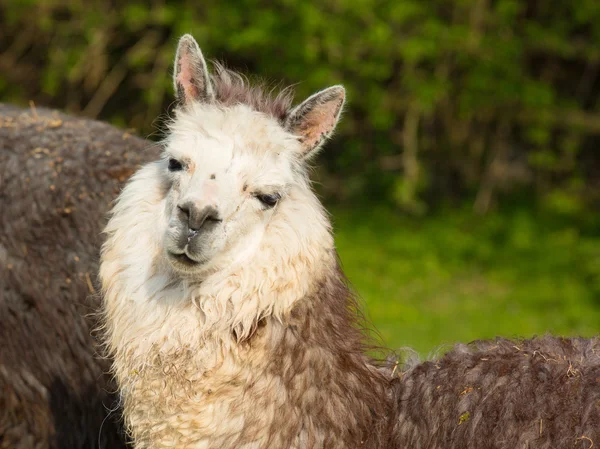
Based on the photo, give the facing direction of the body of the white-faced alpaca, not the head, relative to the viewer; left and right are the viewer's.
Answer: facing the viewer and to the left of the viewer
